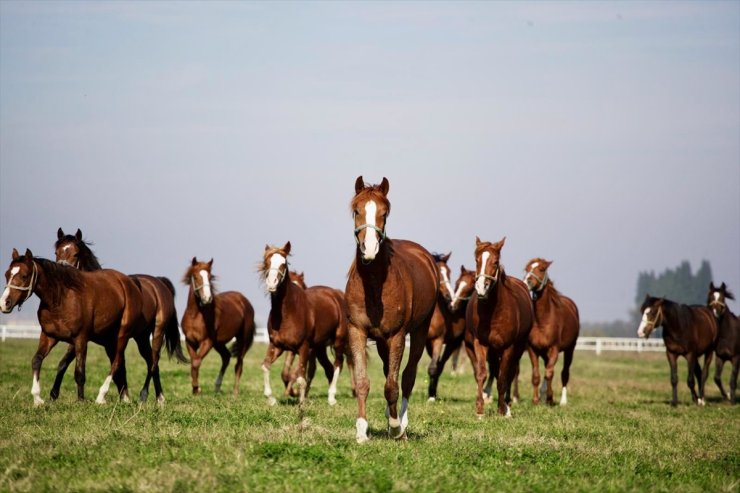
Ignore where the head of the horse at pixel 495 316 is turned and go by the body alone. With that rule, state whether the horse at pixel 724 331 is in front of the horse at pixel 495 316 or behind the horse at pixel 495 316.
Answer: behind

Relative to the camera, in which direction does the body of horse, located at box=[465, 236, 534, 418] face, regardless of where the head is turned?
toward the camera

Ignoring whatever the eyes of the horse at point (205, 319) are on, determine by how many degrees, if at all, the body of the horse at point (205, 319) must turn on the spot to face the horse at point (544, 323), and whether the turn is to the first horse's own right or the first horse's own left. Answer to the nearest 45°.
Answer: approximately 135° to the first horse's own left

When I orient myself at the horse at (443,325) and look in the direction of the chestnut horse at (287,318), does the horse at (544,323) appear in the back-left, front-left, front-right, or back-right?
back-left

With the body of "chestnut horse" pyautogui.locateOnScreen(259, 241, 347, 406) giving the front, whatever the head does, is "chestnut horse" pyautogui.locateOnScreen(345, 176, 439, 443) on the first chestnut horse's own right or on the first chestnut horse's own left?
on the first chestnut horse's own left

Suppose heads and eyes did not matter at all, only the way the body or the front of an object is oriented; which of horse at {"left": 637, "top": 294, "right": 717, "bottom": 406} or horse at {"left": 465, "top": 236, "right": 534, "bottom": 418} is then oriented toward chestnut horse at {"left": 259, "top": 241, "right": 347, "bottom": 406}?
horse at {"left": 637, "top": 294, "right": 717, "bottom": 406}

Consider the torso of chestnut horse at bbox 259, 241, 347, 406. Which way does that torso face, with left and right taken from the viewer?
facing the viewer and to the left of the viewer

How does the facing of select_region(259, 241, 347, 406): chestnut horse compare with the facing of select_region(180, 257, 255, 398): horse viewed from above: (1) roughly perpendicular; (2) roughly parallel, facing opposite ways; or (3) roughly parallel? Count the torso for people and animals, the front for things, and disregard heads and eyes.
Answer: roughly parallel

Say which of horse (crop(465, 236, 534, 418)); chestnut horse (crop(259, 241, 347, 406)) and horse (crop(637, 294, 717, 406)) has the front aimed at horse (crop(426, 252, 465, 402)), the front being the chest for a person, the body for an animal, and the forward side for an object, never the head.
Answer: horse (crop(637, 294, 717, 406))

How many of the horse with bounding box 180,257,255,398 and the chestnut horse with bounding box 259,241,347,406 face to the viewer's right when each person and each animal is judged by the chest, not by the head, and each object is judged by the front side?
0

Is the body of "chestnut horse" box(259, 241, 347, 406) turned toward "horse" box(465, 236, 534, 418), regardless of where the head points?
no

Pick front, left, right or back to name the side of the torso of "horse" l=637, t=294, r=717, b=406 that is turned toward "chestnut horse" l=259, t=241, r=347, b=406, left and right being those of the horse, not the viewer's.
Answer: front

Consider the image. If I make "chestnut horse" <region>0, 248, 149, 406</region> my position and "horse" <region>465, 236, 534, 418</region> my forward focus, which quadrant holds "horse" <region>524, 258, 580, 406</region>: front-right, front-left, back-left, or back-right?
front-left

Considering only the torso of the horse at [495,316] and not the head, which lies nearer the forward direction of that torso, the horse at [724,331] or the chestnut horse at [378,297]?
the chestnut horse

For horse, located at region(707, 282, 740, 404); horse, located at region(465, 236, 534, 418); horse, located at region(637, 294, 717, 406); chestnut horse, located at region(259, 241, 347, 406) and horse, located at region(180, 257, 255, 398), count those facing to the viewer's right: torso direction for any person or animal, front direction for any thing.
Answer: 0
